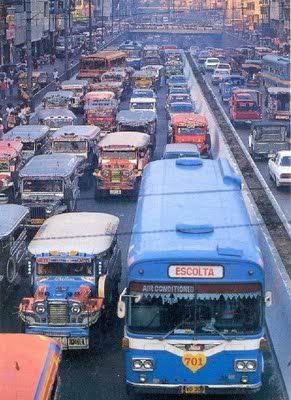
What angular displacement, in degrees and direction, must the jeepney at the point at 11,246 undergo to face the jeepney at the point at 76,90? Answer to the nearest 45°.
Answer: approximately 135° to its right

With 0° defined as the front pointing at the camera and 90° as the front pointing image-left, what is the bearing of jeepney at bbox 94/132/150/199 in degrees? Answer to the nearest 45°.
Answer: approximately 0°

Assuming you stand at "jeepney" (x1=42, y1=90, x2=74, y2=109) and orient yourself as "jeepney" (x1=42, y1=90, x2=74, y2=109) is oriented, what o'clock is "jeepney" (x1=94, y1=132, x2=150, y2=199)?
"jeepney" (x1=94, y1=132, x2=150, y2=199) is roughly at 12 o'clock from "jeepney" (x1=42, y1=90, x2=74, y2=109).

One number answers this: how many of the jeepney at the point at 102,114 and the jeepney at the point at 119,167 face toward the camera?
2

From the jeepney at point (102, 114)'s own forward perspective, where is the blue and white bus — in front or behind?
in front

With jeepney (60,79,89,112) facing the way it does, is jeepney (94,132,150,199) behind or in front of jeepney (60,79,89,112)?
in front

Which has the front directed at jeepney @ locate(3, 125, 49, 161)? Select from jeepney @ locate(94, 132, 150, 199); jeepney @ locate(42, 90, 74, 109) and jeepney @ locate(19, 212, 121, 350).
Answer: jeepney @ locate(42, 90, 74, 109)

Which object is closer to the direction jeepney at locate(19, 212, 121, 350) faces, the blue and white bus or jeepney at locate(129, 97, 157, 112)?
the blue and white bus

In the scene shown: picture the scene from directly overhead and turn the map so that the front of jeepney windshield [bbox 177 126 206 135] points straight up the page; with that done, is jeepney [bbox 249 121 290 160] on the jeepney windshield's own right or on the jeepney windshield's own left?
on the jeepney windshield's own left

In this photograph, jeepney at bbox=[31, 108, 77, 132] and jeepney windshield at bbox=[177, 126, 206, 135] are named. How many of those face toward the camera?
2

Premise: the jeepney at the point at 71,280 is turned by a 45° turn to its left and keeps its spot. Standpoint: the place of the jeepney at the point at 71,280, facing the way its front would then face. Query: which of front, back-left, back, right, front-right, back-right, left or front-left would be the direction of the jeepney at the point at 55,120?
back-left
